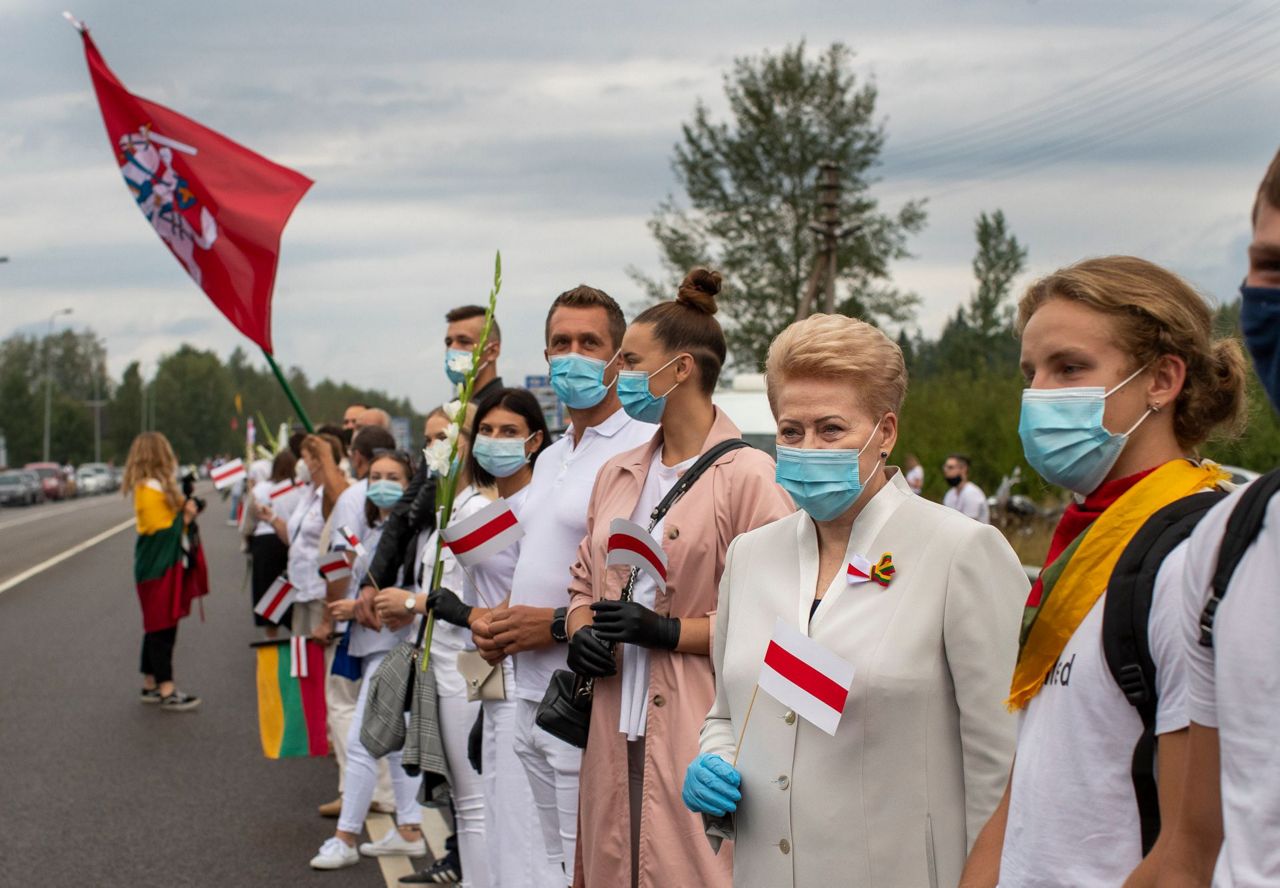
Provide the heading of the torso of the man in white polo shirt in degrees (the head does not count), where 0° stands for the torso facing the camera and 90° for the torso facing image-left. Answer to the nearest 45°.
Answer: approximately 45°

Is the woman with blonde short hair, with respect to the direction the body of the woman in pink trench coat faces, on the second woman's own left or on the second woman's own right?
on the second woman's own left

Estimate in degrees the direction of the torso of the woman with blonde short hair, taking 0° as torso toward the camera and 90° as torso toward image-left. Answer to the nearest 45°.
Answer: approximately 45°

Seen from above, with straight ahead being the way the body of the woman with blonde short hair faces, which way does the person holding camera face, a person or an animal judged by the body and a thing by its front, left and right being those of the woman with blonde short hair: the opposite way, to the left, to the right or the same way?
the opposite way

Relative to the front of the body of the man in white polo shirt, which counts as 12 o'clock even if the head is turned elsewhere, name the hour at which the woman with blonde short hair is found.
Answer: The woman with blonde short hair is roughly at 10 o'clock from the man in white polo shirt.

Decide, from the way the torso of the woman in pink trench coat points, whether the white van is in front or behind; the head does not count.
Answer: behind

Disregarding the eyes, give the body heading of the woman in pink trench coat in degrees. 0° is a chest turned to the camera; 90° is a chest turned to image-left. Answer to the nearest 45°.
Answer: approximately 45°
